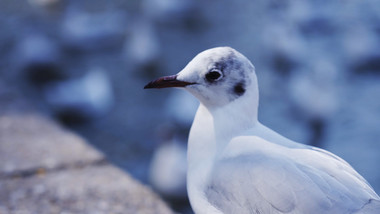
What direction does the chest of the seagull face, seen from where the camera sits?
to the viewer's left
